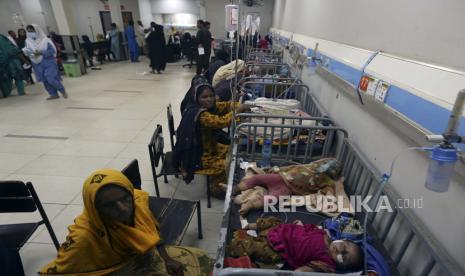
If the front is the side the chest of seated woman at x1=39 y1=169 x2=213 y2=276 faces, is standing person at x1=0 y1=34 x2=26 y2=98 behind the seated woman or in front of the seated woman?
behind

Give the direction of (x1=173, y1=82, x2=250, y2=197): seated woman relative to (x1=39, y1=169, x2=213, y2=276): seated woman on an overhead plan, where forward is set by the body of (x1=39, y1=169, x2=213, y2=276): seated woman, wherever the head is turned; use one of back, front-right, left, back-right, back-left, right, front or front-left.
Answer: left

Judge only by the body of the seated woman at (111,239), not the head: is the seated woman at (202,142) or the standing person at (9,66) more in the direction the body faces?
the seated woman

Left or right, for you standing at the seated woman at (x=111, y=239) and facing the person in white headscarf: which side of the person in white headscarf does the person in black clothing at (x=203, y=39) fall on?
right

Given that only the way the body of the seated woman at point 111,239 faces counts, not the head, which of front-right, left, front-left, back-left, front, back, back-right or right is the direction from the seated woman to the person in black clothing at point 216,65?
left

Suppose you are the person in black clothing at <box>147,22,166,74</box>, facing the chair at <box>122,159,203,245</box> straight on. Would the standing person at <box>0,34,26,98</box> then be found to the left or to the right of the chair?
right

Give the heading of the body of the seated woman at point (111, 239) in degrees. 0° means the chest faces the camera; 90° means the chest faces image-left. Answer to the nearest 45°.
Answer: approximately 315°

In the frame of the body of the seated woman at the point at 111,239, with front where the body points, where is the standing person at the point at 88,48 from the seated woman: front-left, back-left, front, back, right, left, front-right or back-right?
back-left

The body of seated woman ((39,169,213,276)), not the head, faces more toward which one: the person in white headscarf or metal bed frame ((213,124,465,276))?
the metal bed frame

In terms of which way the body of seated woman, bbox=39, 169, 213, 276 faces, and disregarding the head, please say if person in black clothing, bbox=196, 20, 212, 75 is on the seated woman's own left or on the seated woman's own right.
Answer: on the seated woman's own left

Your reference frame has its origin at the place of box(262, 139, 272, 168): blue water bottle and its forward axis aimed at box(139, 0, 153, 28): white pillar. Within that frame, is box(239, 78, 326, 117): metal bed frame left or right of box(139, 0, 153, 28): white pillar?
right
